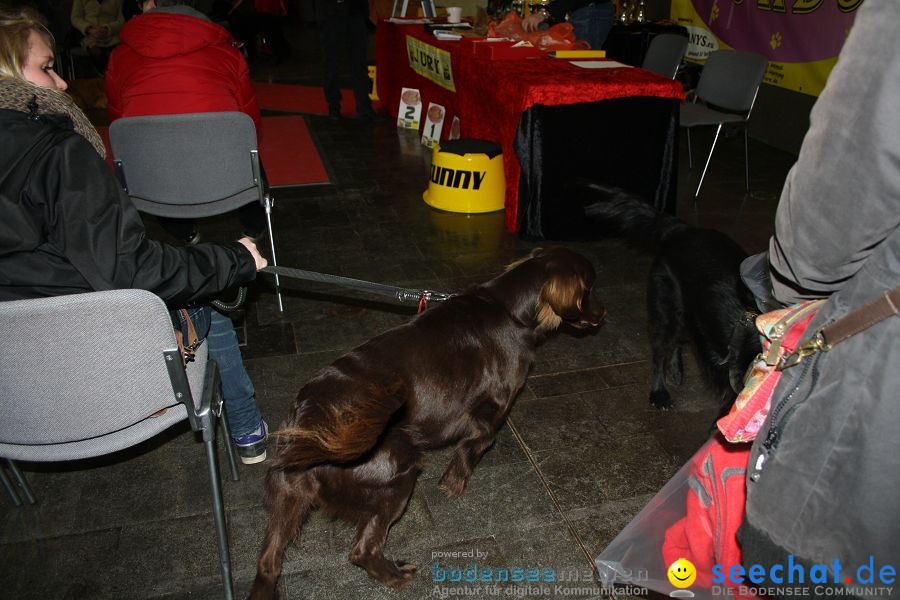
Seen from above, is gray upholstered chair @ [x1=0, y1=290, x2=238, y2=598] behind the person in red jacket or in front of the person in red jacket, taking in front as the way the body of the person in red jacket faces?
behind

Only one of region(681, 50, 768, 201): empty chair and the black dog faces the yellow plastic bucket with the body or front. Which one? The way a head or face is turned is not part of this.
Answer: the empty chair

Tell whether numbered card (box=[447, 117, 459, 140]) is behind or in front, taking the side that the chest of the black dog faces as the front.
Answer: behind

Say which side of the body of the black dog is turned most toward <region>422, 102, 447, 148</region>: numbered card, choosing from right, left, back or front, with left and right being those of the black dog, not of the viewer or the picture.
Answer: back

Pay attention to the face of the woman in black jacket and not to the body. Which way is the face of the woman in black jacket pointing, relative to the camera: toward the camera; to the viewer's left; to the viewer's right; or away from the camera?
to the viewer's right

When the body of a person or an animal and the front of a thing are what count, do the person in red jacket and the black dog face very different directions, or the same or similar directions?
very different directions

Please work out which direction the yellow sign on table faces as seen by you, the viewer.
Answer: facing the viewer and to the left of the viewer

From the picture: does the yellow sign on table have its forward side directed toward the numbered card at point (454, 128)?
no

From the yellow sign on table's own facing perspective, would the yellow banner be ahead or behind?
behind

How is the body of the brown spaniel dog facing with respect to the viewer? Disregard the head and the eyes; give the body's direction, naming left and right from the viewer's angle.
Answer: facing away from the viewer and to the right of the viewer

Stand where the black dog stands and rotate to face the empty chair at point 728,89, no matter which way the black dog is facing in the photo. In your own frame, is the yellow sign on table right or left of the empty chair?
left

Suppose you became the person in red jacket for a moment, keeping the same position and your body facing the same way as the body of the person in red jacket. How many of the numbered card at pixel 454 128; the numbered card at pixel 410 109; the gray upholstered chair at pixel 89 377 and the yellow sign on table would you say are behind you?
1

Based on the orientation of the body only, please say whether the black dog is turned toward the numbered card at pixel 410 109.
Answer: no

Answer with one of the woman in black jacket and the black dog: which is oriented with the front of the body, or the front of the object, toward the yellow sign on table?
the woman in black jacket

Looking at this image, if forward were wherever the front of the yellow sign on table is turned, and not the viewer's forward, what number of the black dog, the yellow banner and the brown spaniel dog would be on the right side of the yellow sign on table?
0
